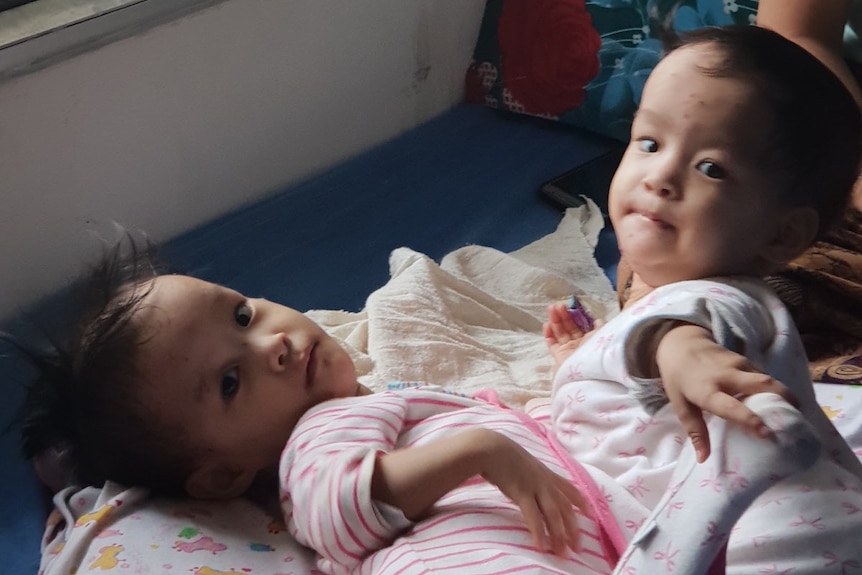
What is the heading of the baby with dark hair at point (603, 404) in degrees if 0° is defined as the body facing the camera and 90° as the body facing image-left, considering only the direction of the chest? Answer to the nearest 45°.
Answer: approximately 45°
